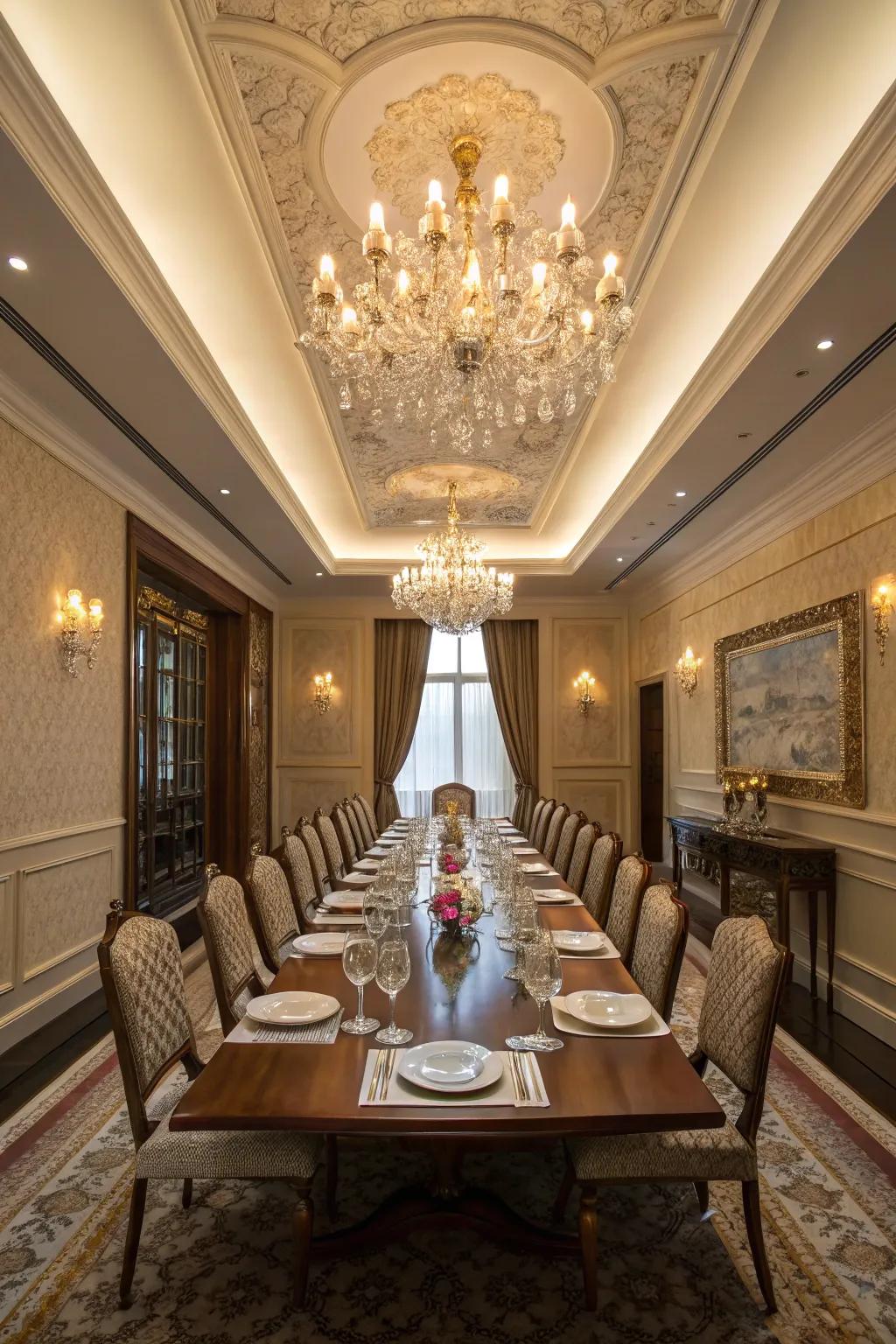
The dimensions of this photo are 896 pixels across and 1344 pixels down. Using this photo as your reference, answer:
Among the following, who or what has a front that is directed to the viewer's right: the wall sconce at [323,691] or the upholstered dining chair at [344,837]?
the upholstered dining chair

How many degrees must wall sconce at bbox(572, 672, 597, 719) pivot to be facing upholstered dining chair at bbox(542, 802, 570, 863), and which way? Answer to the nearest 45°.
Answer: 0° — it already faces it

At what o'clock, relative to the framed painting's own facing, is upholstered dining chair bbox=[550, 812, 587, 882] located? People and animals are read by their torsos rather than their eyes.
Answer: The upholstered dining chair is roughly at 1 o'clock from the framed painting.

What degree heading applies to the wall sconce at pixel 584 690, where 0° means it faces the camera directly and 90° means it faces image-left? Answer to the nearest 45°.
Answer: approximately 0°

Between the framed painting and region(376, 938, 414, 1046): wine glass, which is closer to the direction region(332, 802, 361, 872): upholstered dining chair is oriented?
the framed painting

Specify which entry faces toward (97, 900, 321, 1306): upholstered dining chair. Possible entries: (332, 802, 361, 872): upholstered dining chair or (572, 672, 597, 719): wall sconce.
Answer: the wall sconce

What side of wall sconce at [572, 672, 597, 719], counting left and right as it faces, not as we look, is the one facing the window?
right

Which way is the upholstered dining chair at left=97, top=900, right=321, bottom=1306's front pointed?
to the viewer's right

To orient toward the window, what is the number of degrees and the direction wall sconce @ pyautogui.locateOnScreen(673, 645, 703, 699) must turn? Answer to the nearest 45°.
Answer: approximately 90° to its right

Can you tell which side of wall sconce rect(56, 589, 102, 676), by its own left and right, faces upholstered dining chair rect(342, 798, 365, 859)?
left

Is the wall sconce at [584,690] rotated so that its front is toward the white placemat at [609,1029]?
yes

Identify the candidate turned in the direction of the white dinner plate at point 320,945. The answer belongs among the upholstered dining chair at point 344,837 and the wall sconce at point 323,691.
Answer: the wall sconce

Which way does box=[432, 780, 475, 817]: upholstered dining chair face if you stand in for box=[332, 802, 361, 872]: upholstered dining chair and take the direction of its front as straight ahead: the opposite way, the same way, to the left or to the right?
to the right

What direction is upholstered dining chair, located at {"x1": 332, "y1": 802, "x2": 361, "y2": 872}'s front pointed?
to the viewer's right
